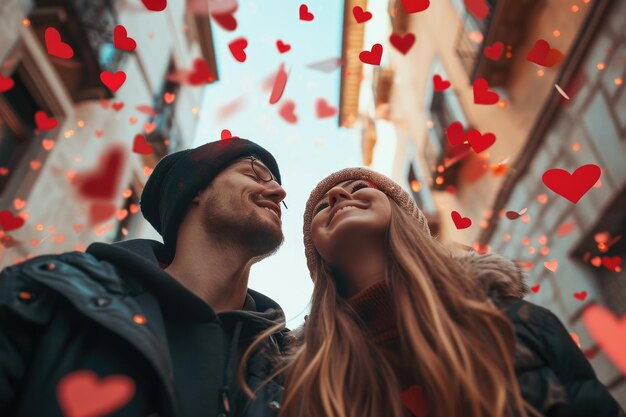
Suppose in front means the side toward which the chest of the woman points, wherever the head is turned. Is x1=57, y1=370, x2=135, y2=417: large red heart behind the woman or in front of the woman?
in front

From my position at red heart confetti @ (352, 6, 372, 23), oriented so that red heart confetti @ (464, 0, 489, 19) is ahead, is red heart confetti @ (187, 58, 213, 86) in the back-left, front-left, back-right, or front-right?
back-right

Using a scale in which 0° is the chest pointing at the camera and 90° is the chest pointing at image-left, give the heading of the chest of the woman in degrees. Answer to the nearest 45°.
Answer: approximately 45°

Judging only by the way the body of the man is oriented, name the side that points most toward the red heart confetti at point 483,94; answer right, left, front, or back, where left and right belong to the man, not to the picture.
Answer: left

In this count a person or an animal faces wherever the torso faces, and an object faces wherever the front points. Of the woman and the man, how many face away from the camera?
0

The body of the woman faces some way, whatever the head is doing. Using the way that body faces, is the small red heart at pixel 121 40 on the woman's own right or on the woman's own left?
on the woman's own right

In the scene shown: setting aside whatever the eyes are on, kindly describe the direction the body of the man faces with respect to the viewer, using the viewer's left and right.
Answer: facing the viewer and to the right of the viewer

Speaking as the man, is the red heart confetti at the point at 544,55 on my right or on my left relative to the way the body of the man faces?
on my left

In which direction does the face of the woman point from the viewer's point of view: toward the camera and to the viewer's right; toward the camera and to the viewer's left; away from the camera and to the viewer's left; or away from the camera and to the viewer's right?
toward the camera and to the viewer's left
